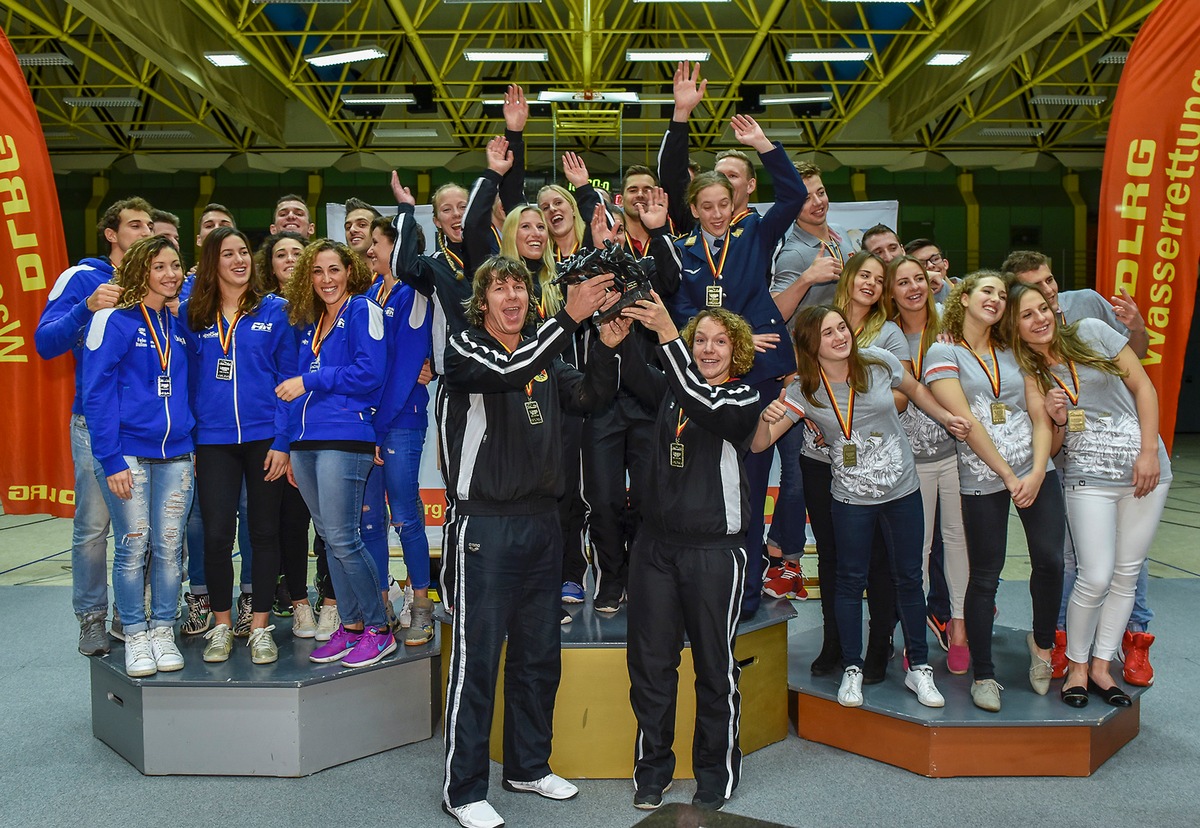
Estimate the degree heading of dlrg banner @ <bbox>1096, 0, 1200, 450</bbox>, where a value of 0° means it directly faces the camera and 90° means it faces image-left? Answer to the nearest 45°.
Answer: approximately 0°

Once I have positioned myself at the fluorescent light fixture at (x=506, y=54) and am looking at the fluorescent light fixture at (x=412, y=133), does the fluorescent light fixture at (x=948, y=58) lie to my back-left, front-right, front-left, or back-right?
back-right

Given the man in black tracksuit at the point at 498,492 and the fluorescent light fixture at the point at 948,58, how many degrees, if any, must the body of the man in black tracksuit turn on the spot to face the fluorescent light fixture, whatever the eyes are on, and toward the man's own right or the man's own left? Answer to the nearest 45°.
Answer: approximately 90° to the man's own left

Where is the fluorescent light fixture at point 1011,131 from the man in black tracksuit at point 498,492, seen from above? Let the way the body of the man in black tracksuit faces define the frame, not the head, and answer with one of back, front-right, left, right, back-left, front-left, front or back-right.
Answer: left

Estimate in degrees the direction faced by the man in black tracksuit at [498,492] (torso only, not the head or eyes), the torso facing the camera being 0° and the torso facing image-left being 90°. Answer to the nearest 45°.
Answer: approximately 315°

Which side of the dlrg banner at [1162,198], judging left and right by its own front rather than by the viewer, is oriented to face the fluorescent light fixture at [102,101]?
right

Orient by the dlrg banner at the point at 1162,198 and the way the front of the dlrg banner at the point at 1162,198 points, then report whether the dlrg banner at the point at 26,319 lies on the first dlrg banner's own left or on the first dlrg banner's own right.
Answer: on the first dlrg banner's own right

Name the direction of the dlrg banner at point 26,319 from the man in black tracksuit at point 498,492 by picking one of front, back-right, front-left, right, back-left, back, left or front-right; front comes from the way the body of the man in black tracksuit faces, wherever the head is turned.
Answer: back
